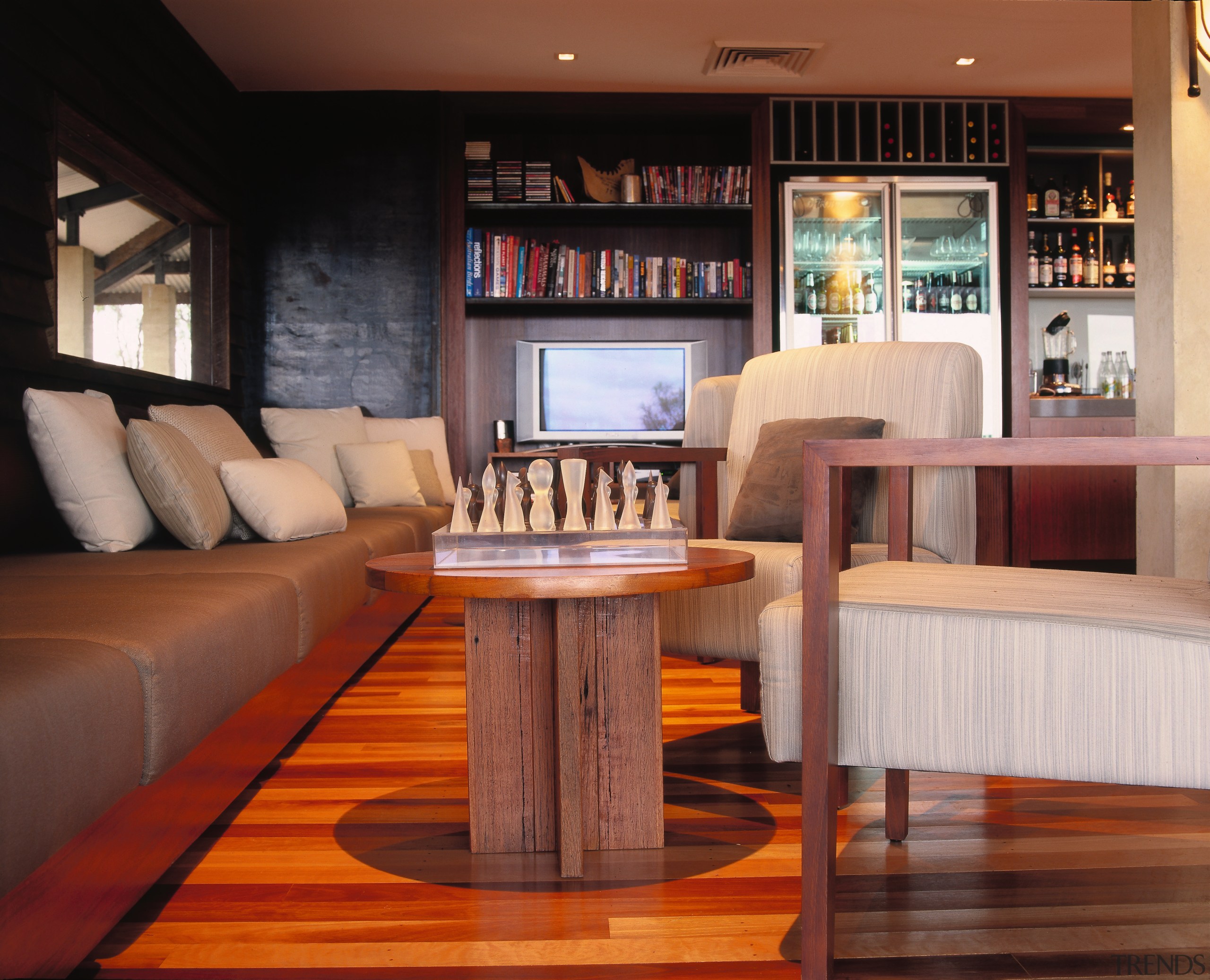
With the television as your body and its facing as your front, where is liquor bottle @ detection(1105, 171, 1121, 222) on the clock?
The liquor bottle is roughly at 9 o'clock from the television.

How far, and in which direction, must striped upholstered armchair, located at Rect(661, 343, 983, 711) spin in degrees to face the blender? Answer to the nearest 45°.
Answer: approximately 135° to its right

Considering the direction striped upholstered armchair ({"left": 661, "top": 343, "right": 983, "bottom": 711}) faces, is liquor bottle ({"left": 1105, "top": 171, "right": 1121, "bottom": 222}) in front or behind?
behind

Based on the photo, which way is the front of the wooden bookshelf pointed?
toward the camera

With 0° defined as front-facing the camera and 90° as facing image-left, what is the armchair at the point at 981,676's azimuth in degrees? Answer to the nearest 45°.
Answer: approximately 90°

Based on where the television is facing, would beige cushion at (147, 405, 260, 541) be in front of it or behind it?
in front

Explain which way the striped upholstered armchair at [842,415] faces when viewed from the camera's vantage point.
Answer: facing the viewer and to the left of the viewer

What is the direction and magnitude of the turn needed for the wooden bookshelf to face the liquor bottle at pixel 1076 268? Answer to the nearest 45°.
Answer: approximately 90° to its left

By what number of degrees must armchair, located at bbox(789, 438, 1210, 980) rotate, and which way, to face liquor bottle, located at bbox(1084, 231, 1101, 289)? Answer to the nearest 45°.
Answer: approximately 90° to its right

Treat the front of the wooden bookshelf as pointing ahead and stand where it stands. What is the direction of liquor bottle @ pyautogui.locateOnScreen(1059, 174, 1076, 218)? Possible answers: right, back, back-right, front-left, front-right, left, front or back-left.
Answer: left

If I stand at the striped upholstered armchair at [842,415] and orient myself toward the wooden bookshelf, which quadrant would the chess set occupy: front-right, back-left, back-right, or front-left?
back-left

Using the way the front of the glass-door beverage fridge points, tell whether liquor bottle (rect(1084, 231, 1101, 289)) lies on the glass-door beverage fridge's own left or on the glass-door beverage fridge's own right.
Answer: on the glass-door beverage fridge's own left

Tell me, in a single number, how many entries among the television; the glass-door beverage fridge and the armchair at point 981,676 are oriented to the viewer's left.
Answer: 1

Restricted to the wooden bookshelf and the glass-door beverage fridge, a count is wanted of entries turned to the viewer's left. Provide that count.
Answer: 0

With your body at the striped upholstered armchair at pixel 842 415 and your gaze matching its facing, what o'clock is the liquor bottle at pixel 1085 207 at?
The liquor bottle is roughly at 5 o'clock from the striped upholstered armchair.

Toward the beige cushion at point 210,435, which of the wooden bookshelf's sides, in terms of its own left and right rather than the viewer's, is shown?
front
